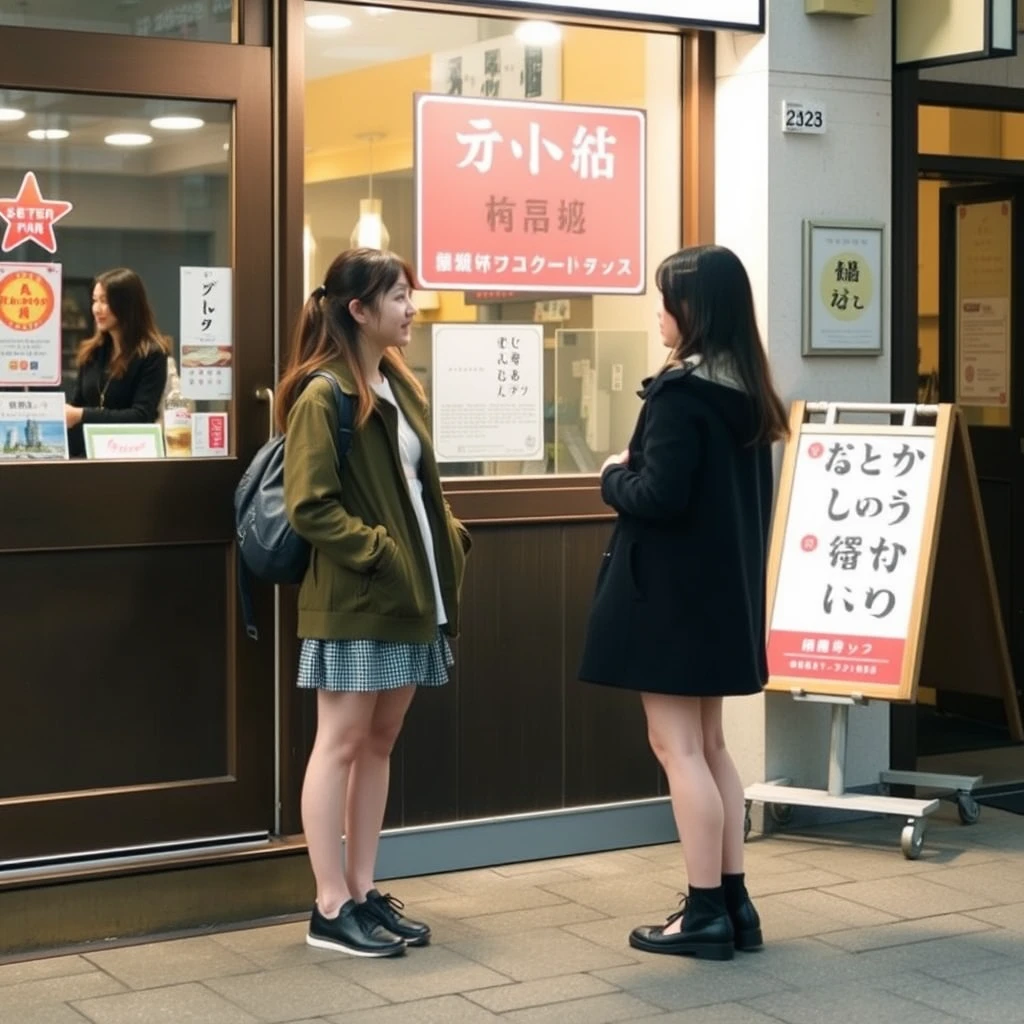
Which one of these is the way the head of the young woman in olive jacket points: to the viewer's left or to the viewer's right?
to the viewer's right

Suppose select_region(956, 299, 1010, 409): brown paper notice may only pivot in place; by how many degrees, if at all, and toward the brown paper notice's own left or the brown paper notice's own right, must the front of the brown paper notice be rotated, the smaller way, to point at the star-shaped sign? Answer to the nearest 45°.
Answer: approximately 45° to the brown paper notice's own right

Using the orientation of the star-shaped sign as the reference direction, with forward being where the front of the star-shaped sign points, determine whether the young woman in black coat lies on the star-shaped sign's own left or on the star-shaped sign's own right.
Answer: on the star-shaped sign's own left

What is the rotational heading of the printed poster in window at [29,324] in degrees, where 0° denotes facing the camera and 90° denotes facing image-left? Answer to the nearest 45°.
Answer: approximately 0°
